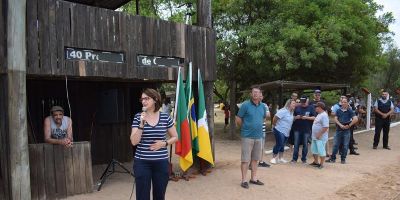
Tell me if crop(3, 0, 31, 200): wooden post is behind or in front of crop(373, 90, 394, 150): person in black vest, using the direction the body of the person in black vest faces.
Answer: in front

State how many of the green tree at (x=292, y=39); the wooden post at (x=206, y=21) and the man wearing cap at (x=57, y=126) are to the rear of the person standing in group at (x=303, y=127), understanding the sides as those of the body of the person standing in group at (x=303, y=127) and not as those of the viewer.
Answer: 1

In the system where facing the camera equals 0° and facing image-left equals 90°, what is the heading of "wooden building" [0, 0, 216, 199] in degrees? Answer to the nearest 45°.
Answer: approximately 315°

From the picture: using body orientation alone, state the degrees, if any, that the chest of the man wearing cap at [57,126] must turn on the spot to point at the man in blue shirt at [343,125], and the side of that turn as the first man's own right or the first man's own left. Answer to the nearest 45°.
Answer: approximately 90° to the first man's own left

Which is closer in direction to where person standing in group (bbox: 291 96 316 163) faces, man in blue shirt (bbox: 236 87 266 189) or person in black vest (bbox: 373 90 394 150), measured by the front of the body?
the man in blue shirt

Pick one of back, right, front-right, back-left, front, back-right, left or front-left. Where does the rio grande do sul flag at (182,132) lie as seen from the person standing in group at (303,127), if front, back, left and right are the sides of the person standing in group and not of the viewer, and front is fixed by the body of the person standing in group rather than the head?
front-right

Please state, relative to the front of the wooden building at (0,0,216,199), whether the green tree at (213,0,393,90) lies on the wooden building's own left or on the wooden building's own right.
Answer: on the wooden building's own left

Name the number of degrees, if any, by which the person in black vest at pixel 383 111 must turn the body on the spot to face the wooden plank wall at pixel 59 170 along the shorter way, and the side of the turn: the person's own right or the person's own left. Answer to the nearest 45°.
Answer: approximately 45° to the person's own right

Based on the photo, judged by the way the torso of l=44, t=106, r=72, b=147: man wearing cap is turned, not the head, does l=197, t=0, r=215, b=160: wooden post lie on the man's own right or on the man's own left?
on the man's own left

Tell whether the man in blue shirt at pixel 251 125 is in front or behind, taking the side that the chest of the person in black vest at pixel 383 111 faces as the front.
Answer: in front
